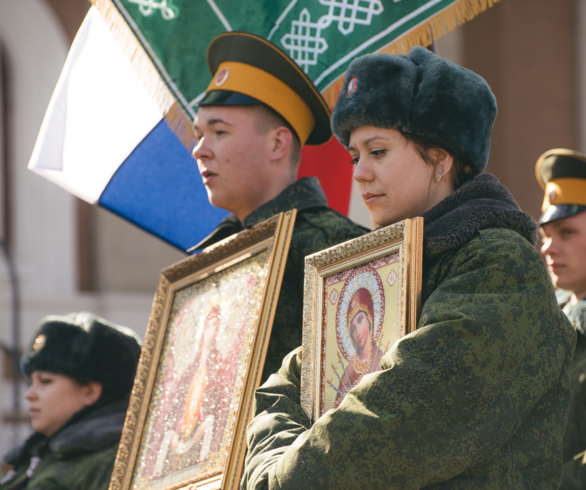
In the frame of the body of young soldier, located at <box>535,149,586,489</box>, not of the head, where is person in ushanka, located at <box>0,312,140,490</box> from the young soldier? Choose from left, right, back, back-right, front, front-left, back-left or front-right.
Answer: front-right

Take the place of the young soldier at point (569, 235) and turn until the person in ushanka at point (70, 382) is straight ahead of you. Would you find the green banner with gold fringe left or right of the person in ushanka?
left

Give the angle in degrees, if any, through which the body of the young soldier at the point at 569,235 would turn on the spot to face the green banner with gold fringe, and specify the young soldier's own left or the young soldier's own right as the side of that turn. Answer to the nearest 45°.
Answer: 0° — they already face it

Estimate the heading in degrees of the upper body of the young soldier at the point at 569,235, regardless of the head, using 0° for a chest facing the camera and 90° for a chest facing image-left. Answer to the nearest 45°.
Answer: approximately 45°

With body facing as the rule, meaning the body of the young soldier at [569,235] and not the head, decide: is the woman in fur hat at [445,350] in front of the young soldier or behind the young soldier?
in front
